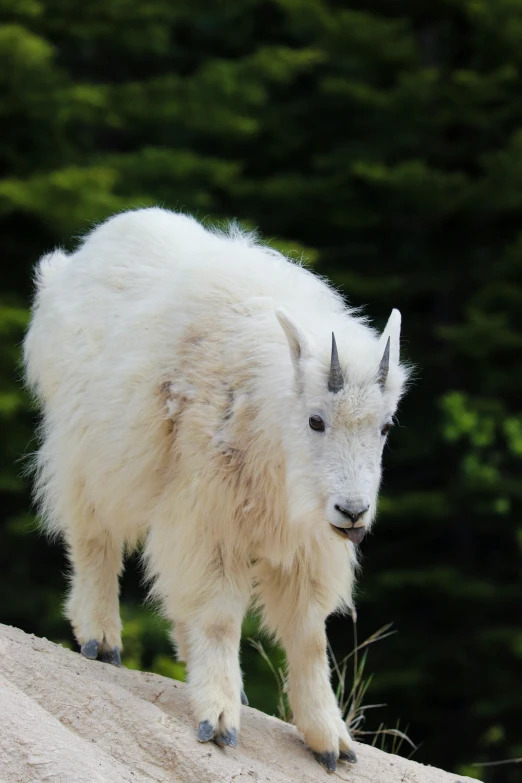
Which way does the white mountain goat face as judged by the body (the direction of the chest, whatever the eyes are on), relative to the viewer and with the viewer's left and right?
facing the viewer and to the right of the viewer
